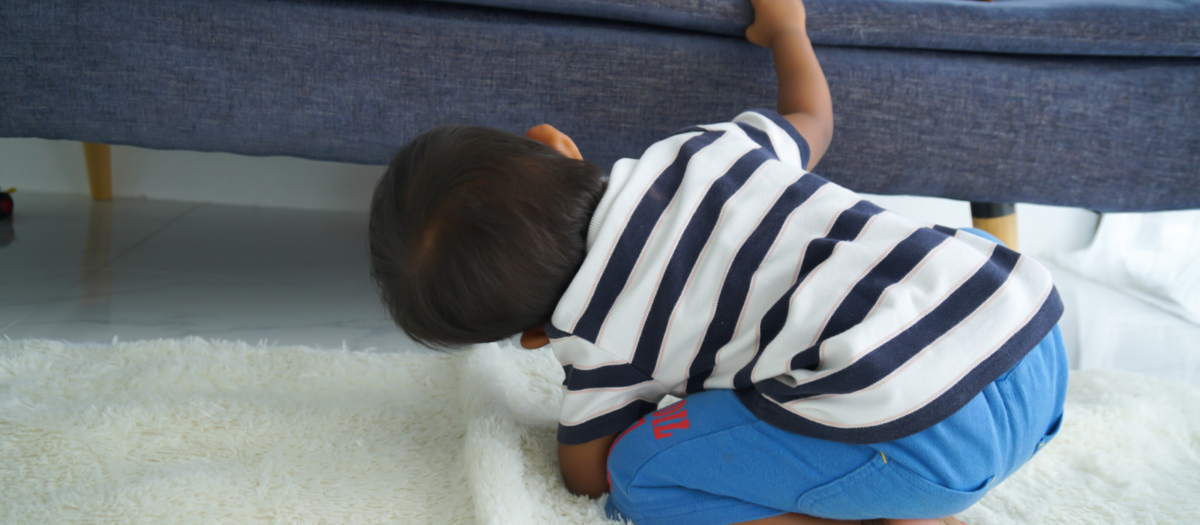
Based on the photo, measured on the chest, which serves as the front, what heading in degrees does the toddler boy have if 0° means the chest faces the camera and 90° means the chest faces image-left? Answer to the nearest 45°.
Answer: approximately 135°

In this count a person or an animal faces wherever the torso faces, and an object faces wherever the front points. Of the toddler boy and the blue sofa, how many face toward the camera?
1

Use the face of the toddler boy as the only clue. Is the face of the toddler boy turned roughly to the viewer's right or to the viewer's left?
to the viewer's left
